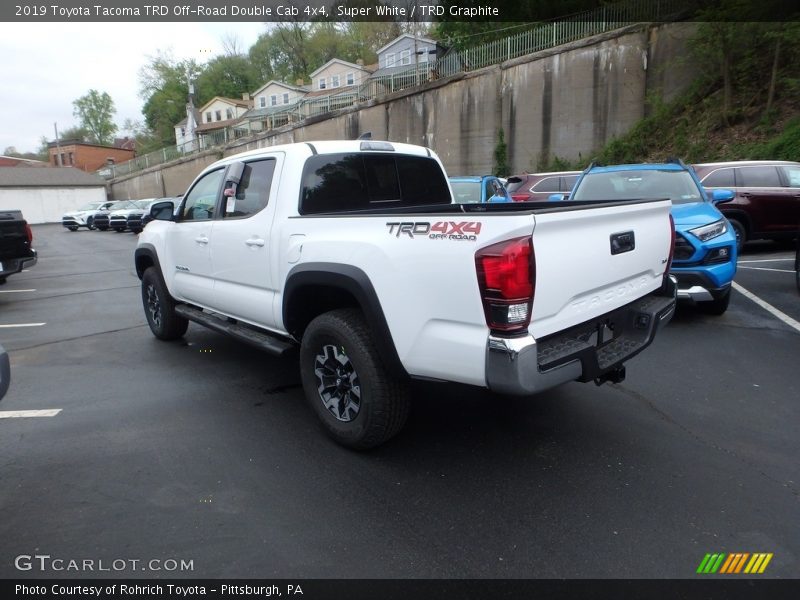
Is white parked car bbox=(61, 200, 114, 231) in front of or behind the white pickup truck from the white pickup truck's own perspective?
in front

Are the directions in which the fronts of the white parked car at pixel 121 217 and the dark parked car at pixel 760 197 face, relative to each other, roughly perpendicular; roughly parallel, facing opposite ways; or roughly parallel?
roughly perpendicular

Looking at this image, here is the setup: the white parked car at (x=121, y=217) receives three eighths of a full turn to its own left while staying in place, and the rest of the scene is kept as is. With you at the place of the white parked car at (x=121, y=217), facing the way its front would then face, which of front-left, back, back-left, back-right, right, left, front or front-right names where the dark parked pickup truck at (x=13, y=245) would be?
right

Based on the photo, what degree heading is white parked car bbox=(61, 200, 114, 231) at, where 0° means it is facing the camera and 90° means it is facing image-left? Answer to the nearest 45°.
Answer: approximately 45°

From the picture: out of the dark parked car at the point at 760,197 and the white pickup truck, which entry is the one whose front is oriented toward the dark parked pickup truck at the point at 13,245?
the white pickup truck

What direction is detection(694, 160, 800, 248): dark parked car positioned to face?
to the viewer's right

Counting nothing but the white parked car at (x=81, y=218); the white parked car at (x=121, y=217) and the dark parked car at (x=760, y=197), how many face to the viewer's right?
1

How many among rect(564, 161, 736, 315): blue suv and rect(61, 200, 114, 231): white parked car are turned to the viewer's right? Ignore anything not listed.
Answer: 0

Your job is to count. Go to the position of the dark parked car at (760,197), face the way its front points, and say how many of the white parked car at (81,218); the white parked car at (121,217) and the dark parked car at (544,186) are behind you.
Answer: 3

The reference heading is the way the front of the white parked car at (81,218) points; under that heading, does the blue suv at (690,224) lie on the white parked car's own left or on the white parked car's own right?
on the white parked car's own left

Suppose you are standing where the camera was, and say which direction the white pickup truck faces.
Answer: facing away from the viewer and to the left of the viewer

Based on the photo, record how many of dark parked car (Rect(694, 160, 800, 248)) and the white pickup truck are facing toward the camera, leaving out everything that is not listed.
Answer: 0
